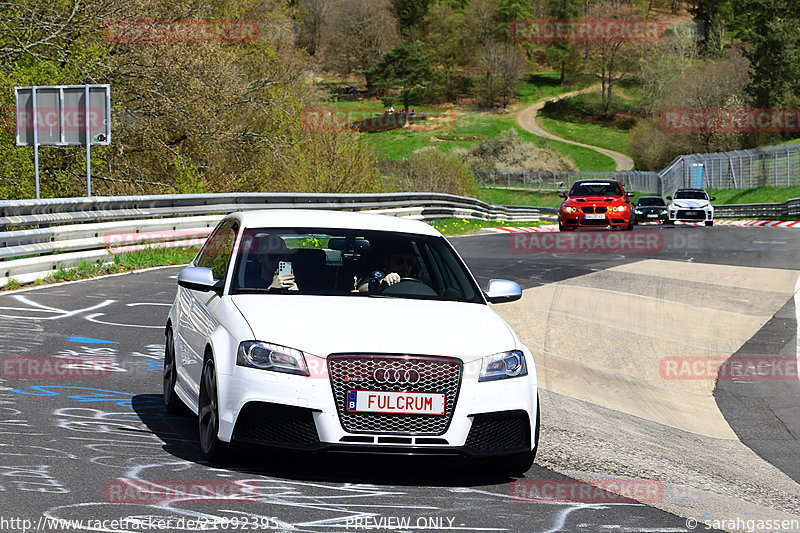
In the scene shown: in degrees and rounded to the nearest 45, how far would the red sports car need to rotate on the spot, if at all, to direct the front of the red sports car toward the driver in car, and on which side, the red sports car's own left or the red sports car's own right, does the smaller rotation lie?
0° — it already faces them

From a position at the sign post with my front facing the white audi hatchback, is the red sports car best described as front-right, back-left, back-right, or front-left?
back-left

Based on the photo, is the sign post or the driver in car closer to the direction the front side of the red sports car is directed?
the driver in car

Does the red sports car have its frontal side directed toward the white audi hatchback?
yes

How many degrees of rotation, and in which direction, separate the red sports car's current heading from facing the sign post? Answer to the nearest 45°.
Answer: approximately 45° to its right

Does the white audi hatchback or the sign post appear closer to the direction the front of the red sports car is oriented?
the white audi hatchback

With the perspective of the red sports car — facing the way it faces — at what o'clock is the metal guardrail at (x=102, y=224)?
The metal guardrail is roughly at 1 o'clock from the red sports car.

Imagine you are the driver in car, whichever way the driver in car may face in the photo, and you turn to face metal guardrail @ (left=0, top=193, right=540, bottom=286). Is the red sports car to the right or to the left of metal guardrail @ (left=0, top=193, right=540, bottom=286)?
right

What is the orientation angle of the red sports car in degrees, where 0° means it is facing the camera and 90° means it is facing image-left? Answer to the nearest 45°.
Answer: approximately 0°

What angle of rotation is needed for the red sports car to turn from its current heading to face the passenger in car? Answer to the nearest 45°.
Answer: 0° — it already faces them
